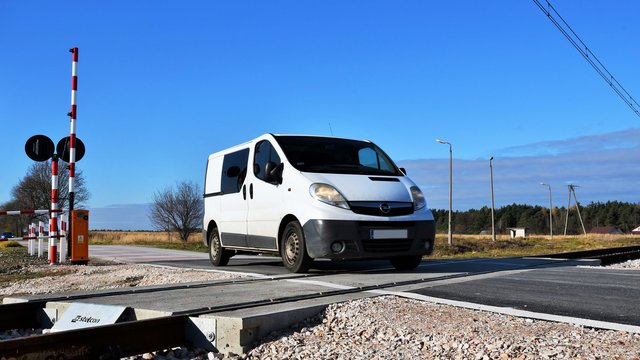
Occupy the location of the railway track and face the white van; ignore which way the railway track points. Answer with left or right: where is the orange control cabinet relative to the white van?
left

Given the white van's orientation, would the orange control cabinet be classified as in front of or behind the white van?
behind

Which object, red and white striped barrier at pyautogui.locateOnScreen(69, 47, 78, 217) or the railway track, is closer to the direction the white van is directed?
the railway track

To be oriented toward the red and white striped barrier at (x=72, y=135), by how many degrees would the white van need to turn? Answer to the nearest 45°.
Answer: approximately 180°

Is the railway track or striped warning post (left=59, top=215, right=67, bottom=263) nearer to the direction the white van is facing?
the railway track

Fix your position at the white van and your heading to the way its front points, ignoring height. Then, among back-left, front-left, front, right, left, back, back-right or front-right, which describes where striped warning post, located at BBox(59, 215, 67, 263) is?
back

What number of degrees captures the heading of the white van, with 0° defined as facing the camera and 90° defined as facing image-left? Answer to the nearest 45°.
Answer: approximately 315°

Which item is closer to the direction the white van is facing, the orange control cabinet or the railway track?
the railway track
